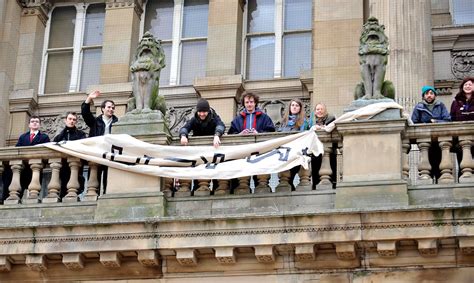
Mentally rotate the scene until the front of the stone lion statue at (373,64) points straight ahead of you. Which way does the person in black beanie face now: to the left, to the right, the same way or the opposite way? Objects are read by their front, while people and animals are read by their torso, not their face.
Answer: the same way

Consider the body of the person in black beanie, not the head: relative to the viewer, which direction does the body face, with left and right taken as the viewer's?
facing the viewer

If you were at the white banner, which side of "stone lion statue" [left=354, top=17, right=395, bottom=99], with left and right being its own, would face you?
right

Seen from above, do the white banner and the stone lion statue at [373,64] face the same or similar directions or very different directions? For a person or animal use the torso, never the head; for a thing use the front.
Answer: same or similar directions

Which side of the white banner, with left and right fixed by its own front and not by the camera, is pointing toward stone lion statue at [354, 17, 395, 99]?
left

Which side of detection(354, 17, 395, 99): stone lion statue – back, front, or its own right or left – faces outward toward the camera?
front

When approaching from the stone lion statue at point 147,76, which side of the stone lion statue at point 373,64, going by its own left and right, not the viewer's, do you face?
right
